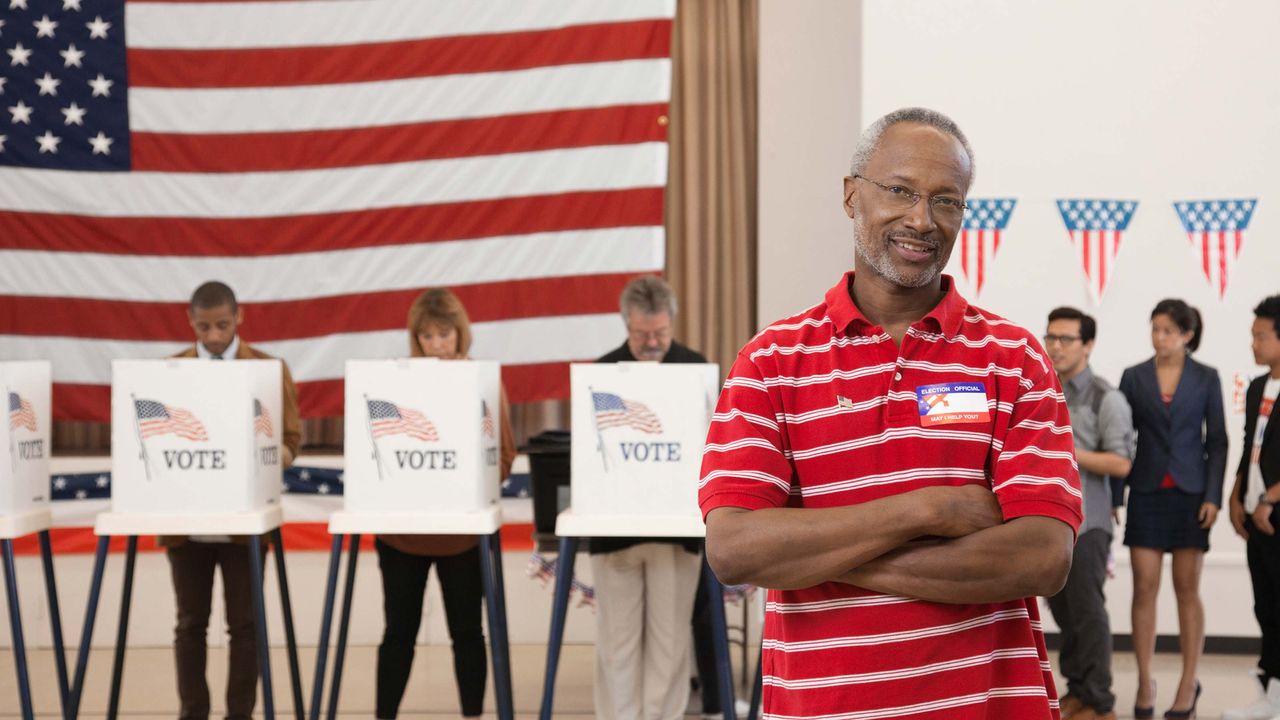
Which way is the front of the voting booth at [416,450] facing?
away from the camera

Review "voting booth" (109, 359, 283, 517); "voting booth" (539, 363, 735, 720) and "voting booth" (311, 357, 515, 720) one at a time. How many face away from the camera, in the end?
3

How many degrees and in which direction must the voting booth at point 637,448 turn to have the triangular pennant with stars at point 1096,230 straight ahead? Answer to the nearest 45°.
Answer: approximately 45° to its right

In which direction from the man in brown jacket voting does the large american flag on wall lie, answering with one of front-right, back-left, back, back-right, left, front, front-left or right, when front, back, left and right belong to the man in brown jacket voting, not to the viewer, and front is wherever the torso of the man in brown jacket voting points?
back

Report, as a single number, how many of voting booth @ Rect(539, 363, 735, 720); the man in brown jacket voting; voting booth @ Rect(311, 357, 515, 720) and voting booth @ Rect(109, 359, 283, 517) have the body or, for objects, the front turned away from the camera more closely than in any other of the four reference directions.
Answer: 3

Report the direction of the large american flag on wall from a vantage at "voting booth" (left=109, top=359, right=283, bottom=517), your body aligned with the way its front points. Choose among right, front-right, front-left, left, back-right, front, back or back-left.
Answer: front

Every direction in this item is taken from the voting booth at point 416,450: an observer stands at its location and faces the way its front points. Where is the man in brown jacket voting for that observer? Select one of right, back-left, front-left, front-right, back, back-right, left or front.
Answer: front-left

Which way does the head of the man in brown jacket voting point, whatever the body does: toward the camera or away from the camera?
toward the camera

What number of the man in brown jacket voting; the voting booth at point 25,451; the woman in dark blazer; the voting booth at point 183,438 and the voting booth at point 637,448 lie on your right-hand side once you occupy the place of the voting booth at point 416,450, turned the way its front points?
2

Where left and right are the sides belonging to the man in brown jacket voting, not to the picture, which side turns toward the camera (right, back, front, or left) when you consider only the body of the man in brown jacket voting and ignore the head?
front

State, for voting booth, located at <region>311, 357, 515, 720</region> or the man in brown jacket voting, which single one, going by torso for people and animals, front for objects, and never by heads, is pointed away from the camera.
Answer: the voting booth

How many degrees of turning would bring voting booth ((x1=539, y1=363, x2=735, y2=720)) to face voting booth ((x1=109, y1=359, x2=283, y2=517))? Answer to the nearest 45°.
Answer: approximately 90° to its left

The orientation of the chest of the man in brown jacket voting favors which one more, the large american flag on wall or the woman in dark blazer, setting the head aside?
the woman in dark blazer

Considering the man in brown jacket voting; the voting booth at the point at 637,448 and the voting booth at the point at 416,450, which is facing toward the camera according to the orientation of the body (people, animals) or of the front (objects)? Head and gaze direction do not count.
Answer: the man in brown jacket voting

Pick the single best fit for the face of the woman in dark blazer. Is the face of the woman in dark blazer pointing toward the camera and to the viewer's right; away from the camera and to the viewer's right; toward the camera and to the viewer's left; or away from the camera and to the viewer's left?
toward the camera and to the viewer's left

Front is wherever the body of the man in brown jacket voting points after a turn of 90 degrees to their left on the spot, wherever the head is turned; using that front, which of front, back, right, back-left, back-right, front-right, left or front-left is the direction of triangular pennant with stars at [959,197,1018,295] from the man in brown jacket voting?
front

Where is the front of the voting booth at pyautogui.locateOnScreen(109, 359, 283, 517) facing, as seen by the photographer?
facing away from the viewer

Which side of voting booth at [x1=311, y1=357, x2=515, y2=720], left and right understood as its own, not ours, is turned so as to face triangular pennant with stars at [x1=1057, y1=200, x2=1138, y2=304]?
right

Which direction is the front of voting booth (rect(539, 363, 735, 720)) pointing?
away from the camera
